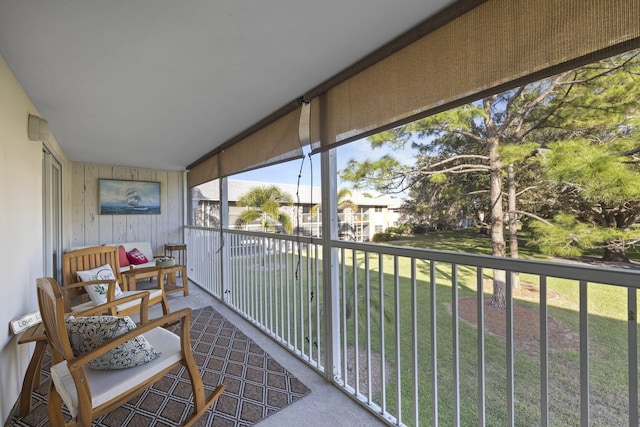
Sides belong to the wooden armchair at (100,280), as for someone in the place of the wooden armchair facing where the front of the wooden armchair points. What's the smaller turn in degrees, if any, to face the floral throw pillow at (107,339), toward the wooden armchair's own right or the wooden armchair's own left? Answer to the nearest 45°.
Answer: approximately 45° to the wooden armchair's own right

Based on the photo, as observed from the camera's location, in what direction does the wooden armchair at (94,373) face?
facing away from the viewer and to the right of the viewer

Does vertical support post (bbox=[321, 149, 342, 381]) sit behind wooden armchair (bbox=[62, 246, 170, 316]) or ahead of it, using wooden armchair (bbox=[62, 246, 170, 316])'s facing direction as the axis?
ahead

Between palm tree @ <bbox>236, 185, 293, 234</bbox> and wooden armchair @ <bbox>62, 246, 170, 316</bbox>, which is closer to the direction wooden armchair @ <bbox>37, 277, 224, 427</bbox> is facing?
the palm tree

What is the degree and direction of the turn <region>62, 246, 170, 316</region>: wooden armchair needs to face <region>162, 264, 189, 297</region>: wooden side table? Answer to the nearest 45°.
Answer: approximately 90° to its left

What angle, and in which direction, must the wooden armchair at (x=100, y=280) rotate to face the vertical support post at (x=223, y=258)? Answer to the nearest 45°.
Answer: approximately 45° to its left

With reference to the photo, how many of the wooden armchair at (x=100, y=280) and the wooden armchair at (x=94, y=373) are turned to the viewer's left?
0

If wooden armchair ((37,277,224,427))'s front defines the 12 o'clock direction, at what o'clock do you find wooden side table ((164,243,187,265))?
The wooden side table is roughly at 11 o'clock from the wooden armchair.

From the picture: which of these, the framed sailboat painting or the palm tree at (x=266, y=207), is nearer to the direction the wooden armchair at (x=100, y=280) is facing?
the palm tree

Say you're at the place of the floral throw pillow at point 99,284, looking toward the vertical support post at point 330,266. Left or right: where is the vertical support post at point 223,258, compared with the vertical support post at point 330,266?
left

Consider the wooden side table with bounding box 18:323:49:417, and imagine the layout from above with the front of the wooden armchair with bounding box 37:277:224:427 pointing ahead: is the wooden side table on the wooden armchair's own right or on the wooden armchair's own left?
on the wooden armchair's own left

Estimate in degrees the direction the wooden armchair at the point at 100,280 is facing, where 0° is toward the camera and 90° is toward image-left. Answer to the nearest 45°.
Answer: approximately 315°

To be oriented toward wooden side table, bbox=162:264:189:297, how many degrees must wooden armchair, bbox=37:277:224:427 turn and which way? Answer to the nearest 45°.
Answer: approximately 45° to its left

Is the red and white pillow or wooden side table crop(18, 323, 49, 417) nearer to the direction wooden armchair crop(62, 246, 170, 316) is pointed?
the wooden side table

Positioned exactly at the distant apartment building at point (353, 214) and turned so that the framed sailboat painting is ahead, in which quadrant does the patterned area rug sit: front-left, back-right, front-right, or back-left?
front-left

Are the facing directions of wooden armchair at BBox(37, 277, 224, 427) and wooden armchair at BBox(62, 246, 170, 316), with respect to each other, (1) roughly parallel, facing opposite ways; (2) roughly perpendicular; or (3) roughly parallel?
roughly perpendicular
